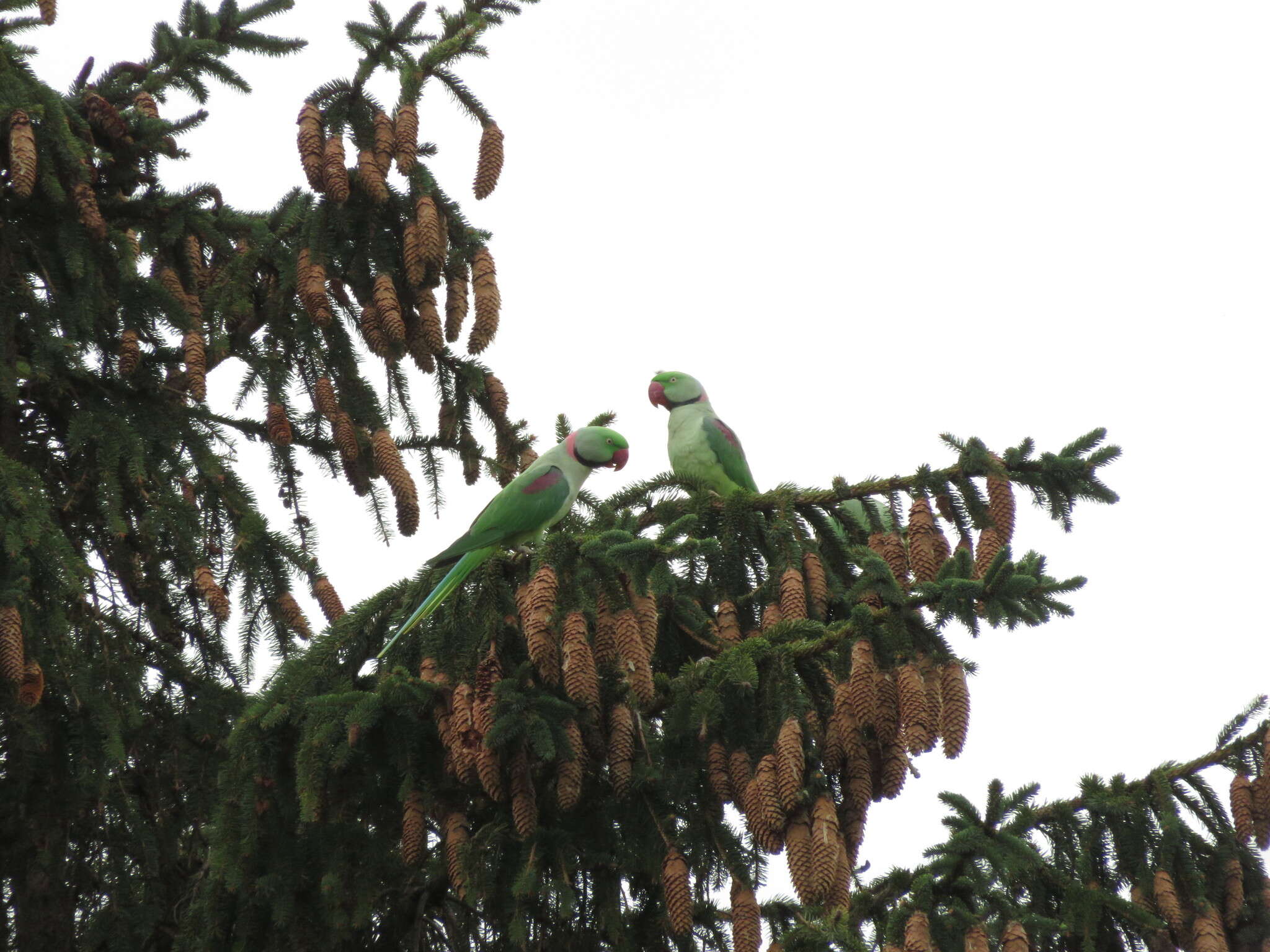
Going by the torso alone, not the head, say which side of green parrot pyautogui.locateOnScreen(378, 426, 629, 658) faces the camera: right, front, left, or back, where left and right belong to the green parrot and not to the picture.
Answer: right

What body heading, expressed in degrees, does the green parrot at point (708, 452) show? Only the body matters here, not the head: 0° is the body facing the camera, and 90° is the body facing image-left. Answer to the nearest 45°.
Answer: approximately 45°

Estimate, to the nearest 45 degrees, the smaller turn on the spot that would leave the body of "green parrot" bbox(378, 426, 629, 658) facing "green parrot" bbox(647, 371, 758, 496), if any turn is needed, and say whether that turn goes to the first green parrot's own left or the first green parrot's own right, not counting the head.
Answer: approximately 45° to the first green parrot's own left

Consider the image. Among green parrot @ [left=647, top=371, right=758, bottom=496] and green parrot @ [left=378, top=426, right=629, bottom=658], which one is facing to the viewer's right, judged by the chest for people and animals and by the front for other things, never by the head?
green parrot @ [left=378, top=426, right=629, bottom=658]

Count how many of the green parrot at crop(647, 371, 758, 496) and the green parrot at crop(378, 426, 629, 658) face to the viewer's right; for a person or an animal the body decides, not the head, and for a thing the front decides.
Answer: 1
